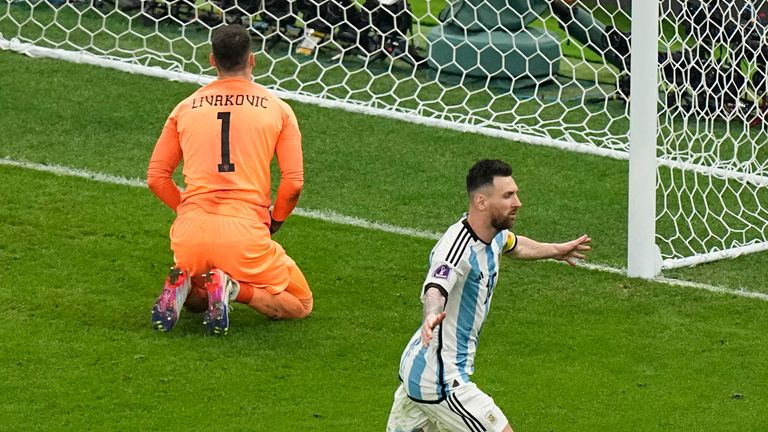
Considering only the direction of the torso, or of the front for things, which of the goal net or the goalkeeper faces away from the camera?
the goalkeeper

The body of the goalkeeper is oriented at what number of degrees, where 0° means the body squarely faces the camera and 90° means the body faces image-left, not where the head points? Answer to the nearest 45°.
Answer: approximately 180°

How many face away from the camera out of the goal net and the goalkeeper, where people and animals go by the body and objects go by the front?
1

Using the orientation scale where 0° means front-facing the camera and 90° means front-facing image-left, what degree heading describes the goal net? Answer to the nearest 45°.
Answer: approximately 45°

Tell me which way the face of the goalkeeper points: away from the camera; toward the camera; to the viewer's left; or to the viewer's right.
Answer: away from the camera

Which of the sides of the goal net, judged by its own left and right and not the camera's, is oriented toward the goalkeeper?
front
